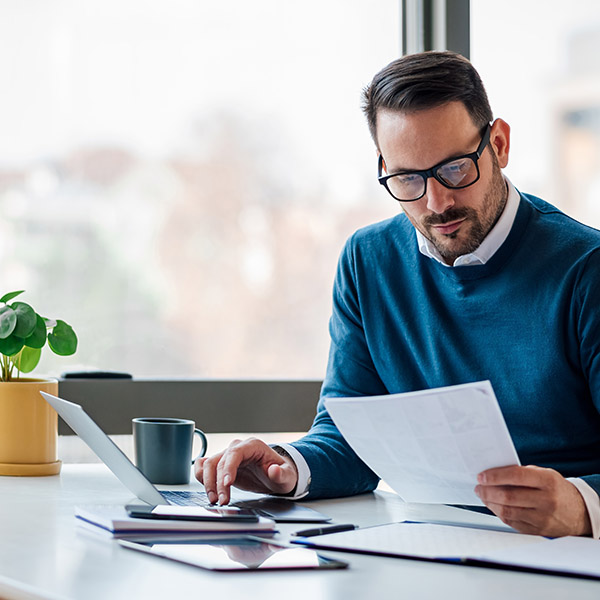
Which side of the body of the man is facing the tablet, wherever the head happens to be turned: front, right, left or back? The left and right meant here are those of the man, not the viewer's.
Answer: front

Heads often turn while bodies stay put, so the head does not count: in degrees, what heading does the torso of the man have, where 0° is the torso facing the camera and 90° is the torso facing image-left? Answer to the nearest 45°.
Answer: approximately 45°
